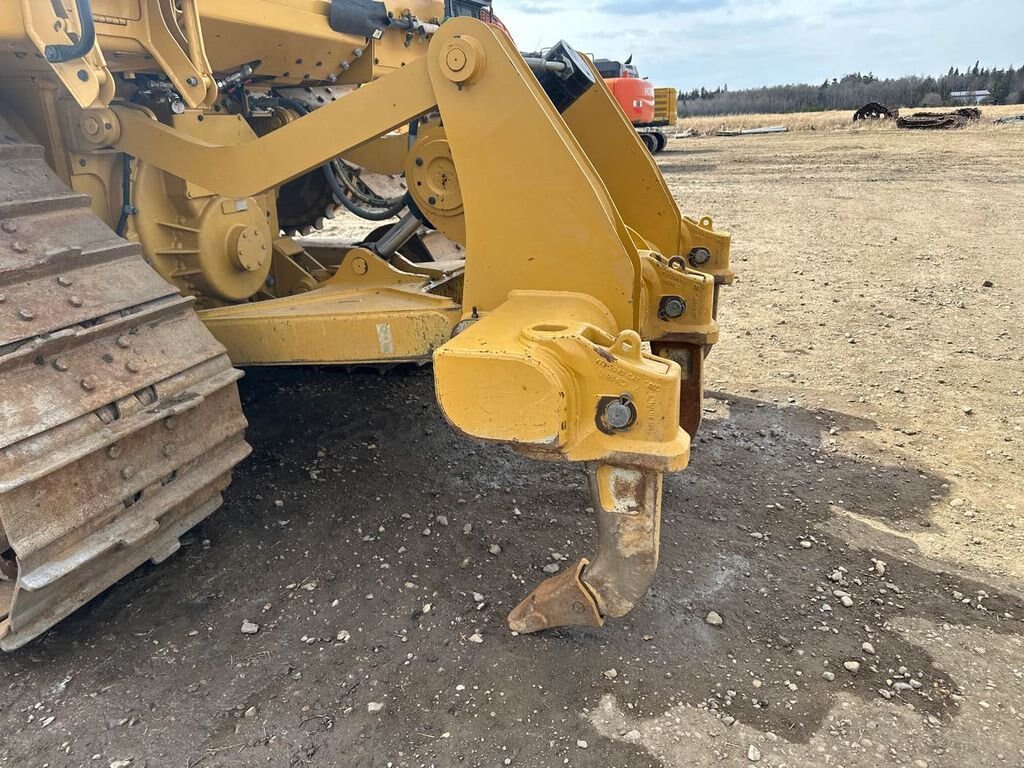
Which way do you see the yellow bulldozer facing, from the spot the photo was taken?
facing away from the viewer and to the left of the viewer

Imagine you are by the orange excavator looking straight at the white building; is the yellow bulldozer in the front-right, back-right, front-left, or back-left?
back-right

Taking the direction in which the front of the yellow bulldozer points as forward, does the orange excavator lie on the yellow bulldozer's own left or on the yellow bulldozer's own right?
on the yellow bulldozer's own right

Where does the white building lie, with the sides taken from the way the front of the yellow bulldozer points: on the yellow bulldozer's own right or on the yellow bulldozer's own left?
on the yellow bulldozer's own right
